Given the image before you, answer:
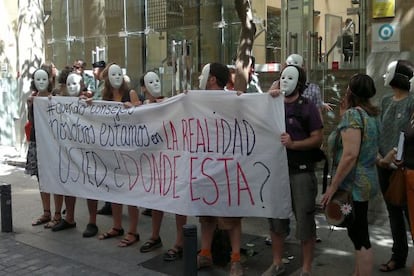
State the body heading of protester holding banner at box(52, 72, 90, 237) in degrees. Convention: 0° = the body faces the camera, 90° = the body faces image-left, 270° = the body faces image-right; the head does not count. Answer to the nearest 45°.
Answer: approximately 45°

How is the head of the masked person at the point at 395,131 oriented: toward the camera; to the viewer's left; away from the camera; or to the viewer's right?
to the viewer's left

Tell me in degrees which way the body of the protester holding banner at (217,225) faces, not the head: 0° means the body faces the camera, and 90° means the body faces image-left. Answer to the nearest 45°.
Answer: approximately 45°

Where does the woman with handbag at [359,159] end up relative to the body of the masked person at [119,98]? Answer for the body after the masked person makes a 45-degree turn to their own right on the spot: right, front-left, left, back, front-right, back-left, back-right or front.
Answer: back-left

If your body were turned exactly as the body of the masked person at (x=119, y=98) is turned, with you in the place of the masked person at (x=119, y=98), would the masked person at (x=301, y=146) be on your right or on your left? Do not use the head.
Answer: on your left

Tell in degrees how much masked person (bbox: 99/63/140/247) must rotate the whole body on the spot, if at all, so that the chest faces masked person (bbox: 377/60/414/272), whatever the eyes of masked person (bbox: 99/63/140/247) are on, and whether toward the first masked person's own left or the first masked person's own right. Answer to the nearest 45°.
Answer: approximately 90° to the first masked person's own left
